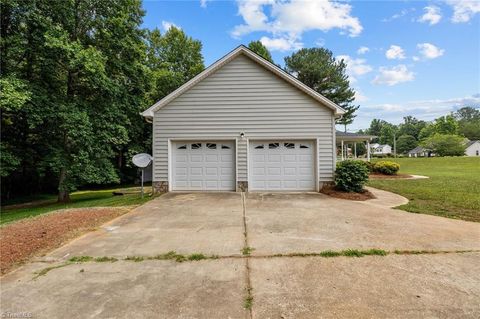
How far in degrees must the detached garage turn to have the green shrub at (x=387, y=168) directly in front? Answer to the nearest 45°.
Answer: approximately 135° to its left

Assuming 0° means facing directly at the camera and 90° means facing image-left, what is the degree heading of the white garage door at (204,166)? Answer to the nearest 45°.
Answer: approximately 0°

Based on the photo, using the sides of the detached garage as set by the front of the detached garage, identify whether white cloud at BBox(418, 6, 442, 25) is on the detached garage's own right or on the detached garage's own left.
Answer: on the detached garage's own left

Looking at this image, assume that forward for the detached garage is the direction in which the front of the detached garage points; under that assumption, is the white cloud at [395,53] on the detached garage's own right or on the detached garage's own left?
on the detached garage's own left

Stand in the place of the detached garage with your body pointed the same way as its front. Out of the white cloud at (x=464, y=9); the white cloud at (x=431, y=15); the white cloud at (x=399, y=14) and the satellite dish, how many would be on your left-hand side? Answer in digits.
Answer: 3
